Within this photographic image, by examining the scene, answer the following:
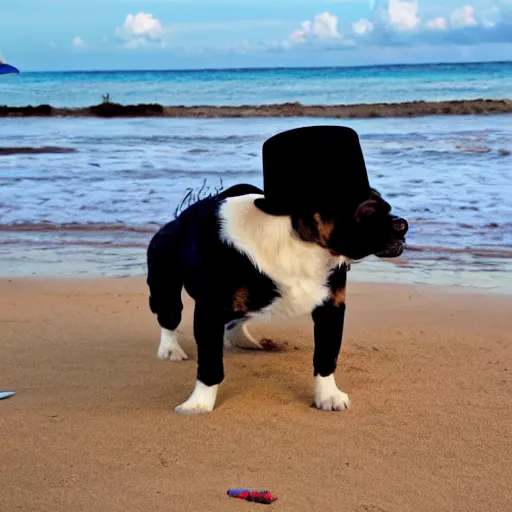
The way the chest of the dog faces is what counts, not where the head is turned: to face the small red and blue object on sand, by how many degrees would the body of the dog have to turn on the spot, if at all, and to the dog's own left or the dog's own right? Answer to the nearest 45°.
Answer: approximately 45° to the dog's own right

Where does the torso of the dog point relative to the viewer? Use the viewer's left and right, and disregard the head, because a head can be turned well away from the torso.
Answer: facing the viewer and to the right of the viewer
